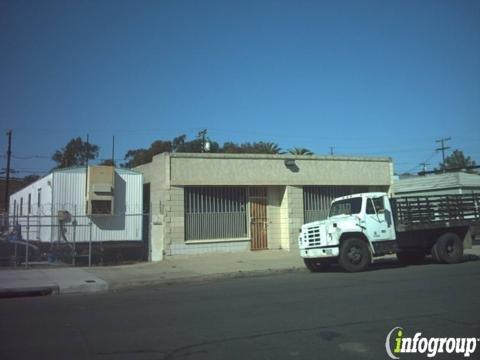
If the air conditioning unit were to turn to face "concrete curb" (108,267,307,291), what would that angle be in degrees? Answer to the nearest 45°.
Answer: approximately 45° to its left

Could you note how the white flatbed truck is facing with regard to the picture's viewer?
facing the viewer and to the left of the viewer

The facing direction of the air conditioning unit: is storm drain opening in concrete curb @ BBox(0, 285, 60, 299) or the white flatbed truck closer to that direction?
the storm drain opening in concrete curb

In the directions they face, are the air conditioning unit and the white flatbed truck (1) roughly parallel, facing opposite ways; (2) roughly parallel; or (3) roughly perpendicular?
roughly perpendicular

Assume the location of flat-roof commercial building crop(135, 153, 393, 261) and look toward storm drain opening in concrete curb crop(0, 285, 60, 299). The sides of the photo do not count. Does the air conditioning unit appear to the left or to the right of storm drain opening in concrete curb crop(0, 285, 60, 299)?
right

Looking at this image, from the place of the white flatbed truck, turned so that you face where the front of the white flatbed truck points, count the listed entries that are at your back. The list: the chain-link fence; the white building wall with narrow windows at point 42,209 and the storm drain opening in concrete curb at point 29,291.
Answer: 0

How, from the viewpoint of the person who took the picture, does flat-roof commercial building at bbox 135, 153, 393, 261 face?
facing the viewer

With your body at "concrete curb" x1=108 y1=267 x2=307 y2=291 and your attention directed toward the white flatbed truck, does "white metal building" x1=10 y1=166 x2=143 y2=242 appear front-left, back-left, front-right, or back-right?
back-left

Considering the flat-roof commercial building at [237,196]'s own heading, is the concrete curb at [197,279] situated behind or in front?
in front

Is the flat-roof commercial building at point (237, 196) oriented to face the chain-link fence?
no

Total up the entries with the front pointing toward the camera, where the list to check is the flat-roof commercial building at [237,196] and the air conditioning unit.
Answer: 2

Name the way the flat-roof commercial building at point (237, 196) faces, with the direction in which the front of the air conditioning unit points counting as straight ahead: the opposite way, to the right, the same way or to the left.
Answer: the same way

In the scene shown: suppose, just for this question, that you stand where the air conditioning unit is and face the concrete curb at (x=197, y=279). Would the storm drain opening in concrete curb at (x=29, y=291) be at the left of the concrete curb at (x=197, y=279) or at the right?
right

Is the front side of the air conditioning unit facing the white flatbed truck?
no

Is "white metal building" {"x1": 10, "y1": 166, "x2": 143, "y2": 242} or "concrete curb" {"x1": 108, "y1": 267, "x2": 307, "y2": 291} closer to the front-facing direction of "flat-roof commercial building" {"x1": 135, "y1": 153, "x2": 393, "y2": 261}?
the concrete curb

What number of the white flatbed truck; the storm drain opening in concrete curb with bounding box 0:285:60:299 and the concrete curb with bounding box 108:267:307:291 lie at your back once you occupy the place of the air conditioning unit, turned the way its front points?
0
